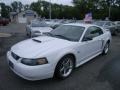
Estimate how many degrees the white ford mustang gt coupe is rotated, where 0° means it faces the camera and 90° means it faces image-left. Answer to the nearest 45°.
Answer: approximately 45°
